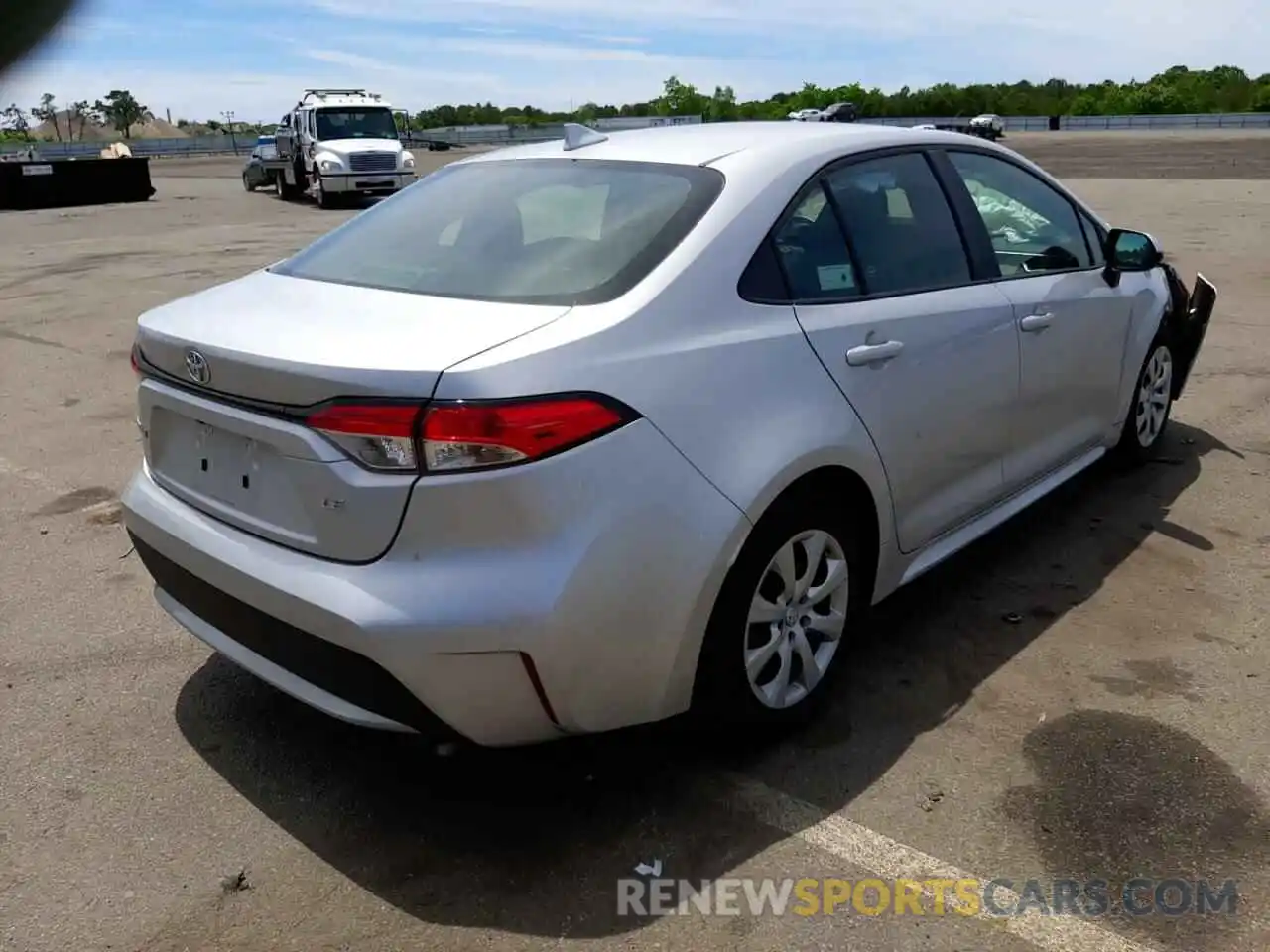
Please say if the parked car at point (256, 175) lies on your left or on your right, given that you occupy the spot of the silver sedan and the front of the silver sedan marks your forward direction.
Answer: on your left

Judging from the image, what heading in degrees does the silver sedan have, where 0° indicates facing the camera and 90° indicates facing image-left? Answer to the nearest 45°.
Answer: approximately 225°

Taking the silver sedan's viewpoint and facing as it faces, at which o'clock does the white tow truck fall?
The white tow truck is roughly at 10 o'clock from the silver sedan.

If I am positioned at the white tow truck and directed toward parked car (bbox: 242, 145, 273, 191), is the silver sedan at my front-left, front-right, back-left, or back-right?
back-left

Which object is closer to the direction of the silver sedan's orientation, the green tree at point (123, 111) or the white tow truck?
the white tow truck

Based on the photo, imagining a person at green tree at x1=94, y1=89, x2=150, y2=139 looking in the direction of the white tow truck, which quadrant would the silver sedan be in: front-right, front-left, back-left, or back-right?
front-right
